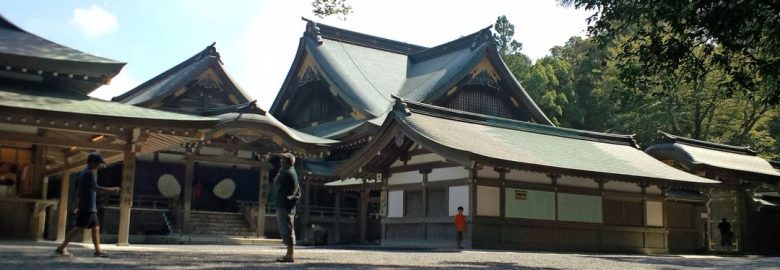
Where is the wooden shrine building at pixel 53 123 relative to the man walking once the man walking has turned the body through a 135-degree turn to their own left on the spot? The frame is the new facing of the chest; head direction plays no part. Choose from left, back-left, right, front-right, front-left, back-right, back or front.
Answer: front-right

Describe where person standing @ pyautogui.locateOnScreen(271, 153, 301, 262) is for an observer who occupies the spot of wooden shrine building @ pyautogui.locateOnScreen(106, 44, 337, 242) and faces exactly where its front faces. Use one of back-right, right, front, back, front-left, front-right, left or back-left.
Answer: front

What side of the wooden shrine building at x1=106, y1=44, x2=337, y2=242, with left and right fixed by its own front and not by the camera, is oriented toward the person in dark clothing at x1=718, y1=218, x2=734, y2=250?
left

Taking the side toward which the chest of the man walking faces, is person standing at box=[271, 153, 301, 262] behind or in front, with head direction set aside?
in front

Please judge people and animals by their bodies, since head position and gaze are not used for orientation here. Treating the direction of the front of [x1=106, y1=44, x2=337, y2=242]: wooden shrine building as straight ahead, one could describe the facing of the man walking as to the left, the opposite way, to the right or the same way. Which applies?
to the left

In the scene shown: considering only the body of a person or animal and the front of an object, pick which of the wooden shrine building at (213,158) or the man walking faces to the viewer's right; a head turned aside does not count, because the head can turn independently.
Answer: the man walking

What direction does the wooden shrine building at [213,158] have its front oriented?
toward the camera

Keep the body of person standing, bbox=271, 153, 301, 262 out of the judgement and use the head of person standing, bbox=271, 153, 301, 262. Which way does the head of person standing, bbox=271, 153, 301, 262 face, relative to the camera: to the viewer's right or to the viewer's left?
to the viewer's left

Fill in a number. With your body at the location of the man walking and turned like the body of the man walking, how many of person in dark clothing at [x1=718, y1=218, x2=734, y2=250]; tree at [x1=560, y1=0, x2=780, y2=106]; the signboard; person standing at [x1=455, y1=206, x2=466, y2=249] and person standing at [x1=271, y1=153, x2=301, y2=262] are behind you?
0

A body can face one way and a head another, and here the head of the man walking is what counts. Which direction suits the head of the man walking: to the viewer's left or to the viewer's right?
to the viewer's right

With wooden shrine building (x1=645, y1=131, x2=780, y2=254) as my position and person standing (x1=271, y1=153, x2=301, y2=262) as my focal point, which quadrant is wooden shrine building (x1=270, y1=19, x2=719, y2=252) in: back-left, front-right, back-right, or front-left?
front-right

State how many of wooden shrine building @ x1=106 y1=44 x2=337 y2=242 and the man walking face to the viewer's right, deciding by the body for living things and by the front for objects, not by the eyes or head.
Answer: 1

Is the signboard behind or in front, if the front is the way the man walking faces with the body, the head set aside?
in front

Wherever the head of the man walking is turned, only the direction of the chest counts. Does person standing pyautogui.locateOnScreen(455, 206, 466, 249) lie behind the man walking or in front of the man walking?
in front

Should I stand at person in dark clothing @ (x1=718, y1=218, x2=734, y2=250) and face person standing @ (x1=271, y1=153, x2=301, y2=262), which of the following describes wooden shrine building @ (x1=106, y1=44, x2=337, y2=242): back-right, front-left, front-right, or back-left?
front-right

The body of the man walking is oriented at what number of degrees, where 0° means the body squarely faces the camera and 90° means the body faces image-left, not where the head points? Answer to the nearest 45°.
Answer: approximately 270°
